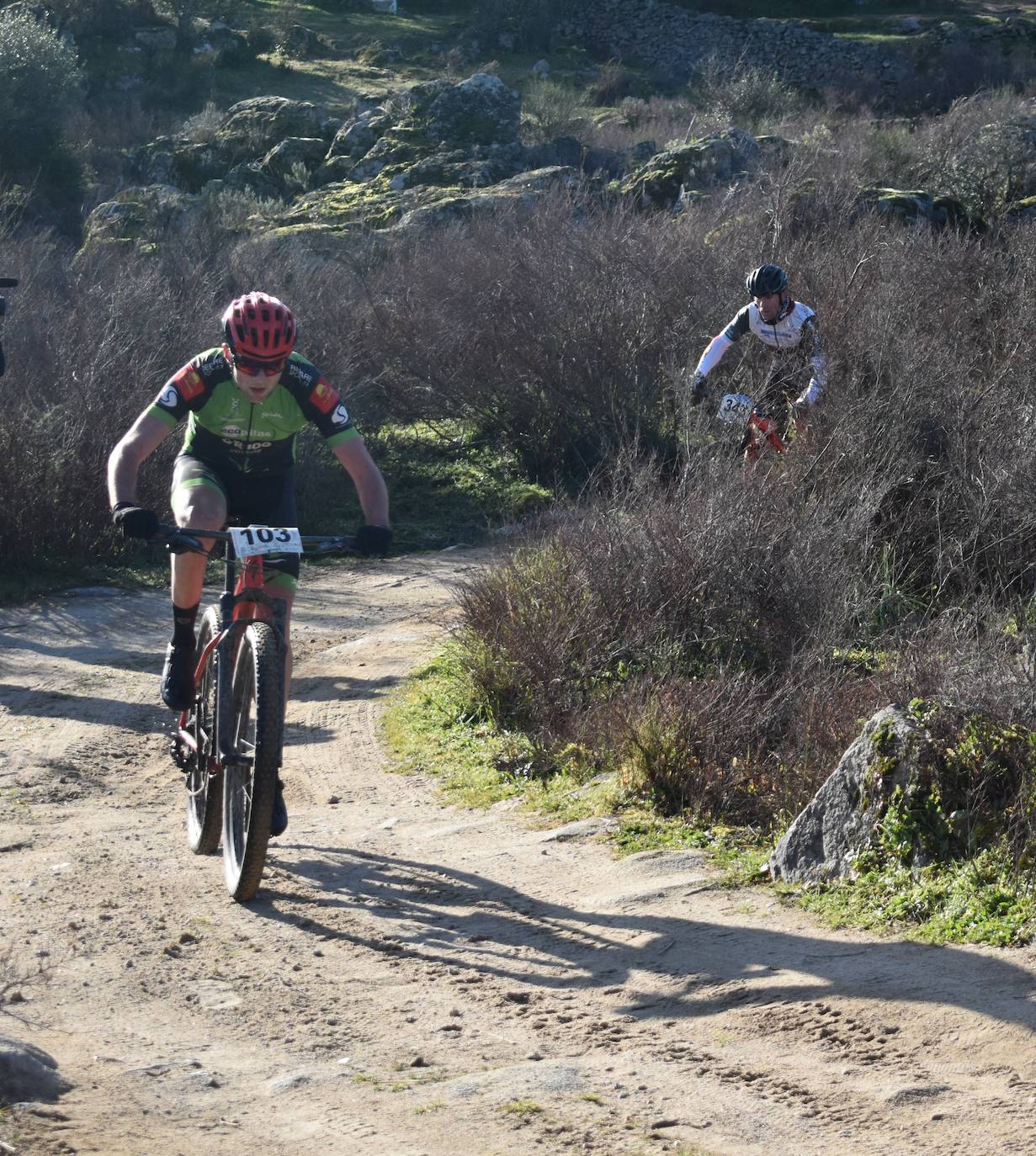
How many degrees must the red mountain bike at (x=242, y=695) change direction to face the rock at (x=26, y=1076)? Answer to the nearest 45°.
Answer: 0° — it already faces it

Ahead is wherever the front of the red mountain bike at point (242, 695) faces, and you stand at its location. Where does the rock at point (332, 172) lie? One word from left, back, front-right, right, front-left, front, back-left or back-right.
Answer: back

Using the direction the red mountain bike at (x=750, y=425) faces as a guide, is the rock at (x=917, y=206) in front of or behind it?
behind

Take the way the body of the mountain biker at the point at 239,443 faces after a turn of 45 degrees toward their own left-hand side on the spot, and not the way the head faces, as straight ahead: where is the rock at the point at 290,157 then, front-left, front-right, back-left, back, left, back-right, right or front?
back-left

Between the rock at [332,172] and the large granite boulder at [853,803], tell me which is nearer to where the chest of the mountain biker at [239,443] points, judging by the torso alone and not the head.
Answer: the large granite boulder

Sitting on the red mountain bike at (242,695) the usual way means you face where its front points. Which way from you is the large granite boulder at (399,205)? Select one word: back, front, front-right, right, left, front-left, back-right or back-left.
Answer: back

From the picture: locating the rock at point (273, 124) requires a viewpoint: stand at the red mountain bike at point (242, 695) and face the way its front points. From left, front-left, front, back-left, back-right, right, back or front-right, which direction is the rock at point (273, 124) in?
back

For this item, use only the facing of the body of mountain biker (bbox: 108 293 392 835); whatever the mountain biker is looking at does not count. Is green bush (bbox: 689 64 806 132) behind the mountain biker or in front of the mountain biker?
behind
